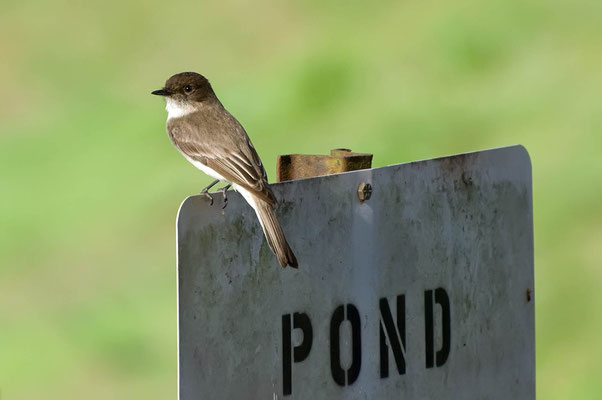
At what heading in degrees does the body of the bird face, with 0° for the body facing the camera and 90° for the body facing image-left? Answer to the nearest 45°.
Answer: approximately 90°
